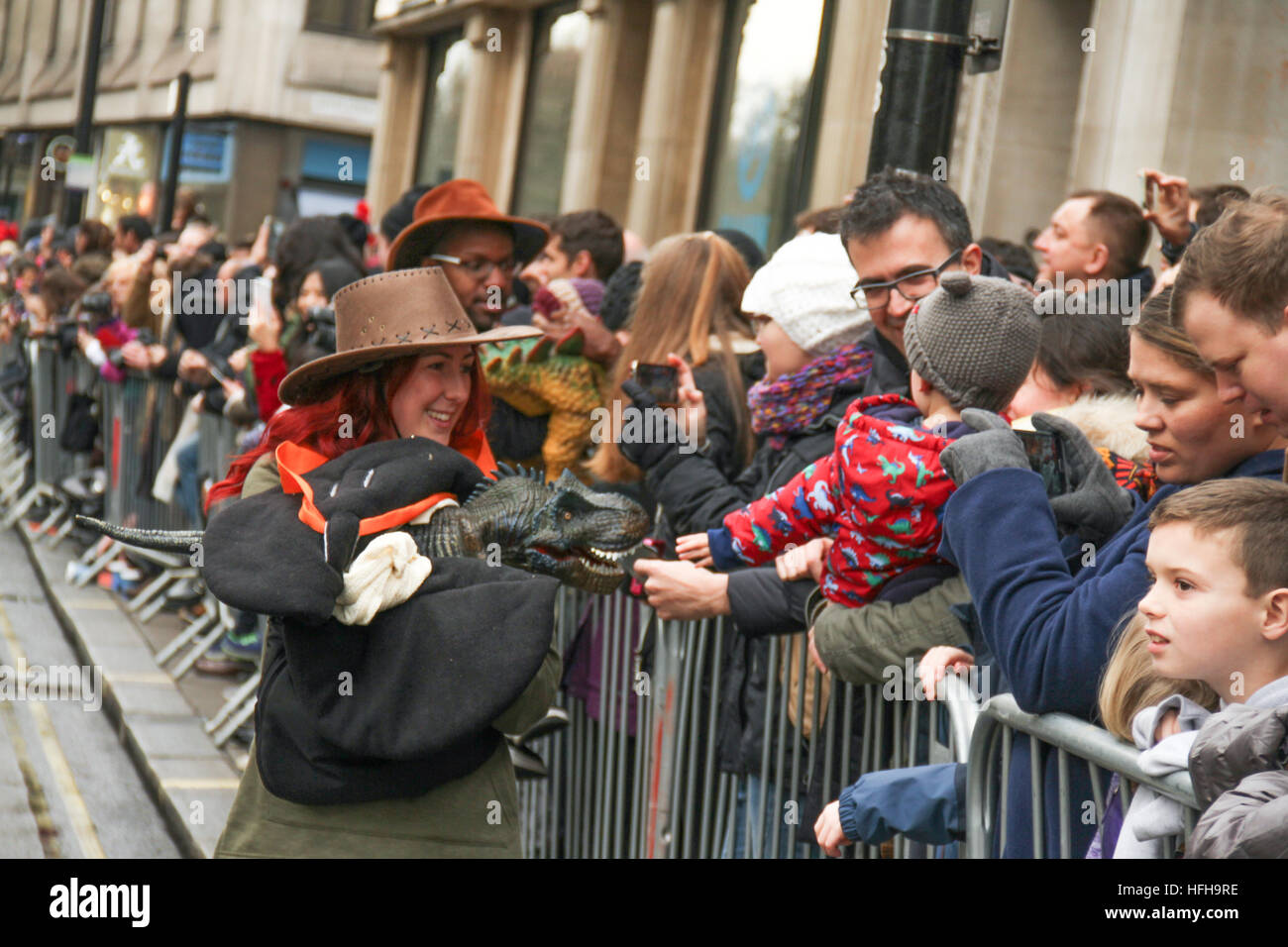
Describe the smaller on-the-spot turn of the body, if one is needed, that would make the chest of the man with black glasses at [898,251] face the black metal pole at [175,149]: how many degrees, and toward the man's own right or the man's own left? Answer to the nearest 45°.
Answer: approximately 90° to the man's own right

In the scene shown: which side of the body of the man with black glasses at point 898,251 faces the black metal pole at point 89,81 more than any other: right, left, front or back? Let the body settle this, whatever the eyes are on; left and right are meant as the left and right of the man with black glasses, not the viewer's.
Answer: right

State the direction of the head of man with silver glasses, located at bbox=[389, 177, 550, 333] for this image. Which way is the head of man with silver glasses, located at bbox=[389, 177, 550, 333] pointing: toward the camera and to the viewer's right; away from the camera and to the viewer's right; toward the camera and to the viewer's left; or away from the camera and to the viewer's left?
toward the camera and to the viewer's right

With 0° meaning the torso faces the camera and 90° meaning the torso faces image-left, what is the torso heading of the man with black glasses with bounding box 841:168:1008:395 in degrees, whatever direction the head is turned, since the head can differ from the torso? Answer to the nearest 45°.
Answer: approximately 45°

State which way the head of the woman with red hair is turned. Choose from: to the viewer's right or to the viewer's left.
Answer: to the viewer's right

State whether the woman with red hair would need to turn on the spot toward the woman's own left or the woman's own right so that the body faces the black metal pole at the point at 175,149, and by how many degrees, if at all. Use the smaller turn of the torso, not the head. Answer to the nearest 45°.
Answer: approximately 135° to the woman's own left

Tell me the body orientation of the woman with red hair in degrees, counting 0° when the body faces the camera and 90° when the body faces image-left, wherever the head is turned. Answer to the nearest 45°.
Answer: approximately 315°

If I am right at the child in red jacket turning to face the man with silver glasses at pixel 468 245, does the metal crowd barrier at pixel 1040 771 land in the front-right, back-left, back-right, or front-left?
back-left

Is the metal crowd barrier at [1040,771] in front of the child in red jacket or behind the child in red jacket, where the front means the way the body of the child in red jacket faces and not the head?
behind

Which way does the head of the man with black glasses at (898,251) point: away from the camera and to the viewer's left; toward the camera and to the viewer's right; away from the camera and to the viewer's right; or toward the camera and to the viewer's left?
toward the camera and to the viewer's left

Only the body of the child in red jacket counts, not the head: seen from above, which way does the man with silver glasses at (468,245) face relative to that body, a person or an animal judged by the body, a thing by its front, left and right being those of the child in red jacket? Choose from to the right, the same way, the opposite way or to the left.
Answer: the opposite way

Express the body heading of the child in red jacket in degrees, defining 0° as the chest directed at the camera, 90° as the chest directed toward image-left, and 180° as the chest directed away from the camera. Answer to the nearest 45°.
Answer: approximately 135°

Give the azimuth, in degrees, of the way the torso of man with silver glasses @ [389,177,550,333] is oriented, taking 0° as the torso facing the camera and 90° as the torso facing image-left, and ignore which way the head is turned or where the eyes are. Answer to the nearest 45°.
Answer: approximately 315°
